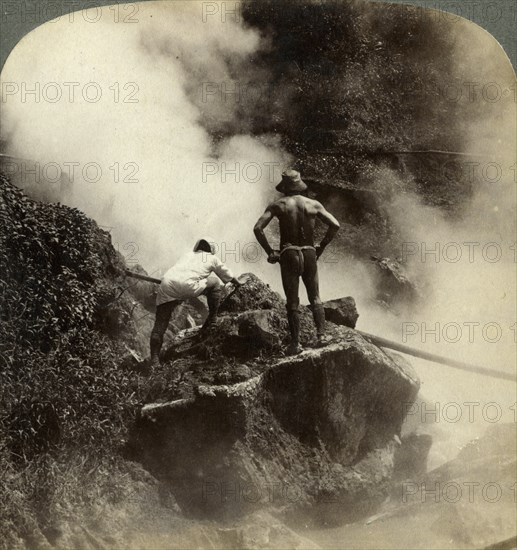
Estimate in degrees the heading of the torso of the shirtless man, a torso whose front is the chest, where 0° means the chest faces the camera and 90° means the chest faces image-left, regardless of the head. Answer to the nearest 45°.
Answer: approximately 180°

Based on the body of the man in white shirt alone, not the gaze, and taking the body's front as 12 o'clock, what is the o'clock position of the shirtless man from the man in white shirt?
The shirtless man is roughly at 2 o'clock from the man in white shirt.

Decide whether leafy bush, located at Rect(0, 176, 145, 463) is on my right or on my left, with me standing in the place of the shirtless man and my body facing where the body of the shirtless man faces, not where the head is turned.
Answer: on my left

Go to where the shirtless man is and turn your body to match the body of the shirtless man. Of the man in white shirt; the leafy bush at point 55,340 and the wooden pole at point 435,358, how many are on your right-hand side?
1

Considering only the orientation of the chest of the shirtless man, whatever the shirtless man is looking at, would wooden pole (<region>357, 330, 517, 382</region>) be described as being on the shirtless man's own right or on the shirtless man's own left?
on the shirtless man's own right

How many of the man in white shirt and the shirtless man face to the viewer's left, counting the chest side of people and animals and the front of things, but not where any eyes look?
0

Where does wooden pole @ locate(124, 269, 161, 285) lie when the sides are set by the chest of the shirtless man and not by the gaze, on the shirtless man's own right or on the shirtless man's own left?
on the shirtless man's own left

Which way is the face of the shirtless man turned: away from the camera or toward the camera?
away from the camera

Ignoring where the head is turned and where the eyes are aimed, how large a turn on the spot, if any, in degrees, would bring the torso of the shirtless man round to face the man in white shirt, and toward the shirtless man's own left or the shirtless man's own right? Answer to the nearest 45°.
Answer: approximately 90° to the shirtless man's own left
